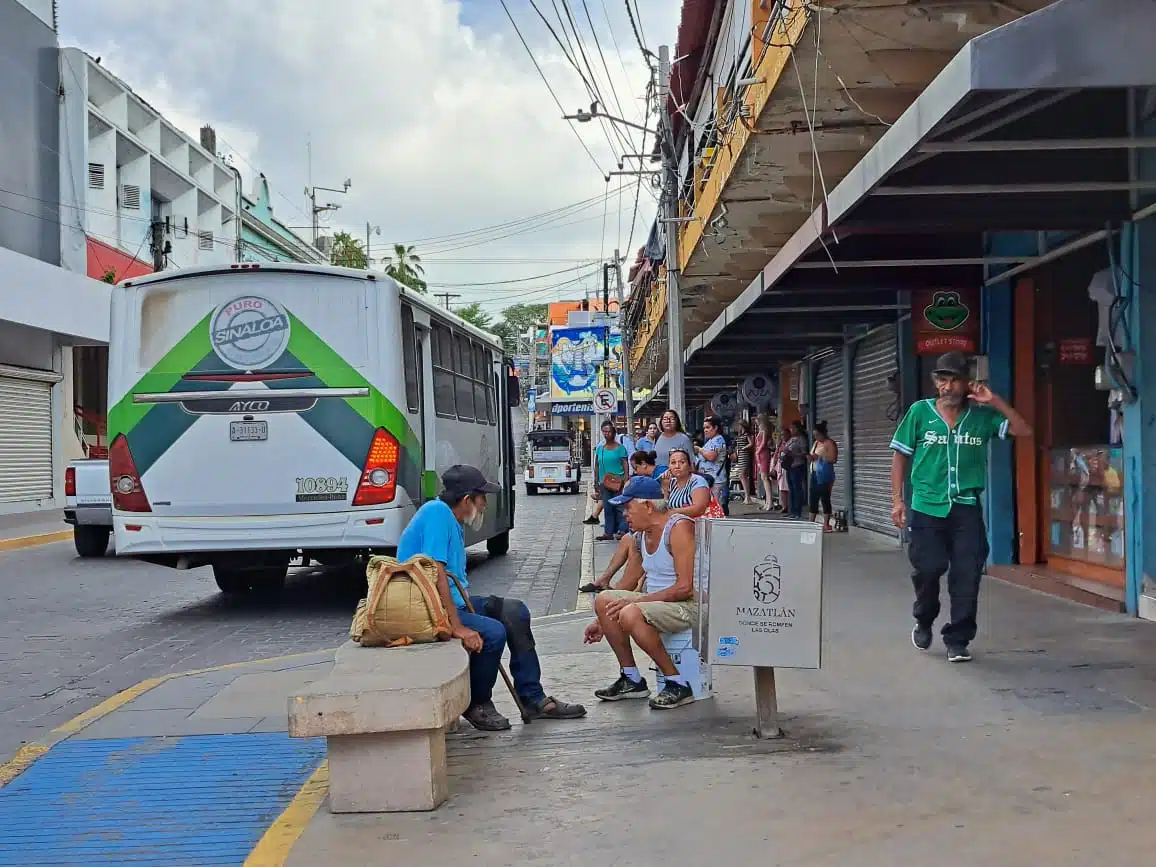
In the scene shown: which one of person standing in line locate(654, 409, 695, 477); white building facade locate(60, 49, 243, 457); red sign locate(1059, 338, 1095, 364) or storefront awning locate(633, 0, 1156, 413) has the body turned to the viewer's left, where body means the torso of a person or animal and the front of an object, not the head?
the storefront awning

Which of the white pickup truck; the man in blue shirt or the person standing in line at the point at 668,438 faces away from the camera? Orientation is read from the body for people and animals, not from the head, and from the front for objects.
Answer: the white pickup truck

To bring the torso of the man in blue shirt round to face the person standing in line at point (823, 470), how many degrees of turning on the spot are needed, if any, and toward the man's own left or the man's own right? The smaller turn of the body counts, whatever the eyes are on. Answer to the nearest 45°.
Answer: approximately 45° to the man's own left

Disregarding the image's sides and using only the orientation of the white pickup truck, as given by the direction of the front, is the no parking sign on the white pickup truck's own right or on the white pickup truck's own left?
on the white pickup truck's own right

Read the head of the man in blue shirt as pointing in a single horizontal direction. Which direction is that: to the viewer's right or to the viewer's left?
to the viewer's right

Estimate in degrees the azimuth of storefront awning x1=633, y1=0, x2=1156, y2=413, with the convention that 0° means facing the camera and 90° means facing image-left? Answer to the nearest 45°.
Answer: approximately 90°

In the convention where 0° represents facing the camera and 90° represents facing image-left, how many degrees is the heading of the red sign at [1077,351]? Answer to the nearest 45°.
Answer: approximately 0°

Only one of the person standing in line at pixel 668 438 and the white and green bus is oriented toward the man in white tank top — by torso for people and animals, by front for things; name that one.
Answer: the person standing in line

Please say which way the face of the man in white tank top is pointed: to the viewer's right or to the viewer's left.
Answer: to the viewer's left
